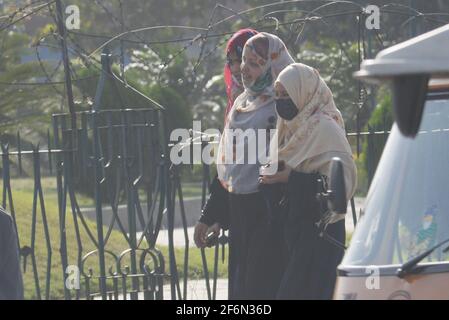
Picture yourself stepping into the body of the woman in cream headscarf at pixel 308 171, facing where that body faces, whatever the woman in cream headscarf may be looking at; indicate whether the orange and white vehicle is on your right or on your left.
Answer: on your left

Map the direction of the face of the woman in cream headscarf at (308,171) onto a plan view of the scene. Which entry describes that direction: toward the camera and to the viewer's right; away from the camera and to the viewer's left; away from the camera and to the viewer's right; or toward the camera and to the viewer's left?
toward the camera and to the viewer's left

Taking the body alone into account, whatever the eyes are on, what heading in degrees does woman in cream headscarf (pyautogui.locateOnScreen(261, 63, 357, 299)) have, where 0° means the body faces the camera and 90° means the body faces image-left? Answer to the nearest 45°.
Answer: approximately 45°

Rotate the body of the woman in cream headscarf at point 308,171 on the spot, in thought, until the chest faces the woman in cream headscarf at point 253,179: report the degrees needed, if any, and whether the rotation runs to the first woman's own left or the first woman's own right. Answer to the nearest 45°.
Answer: approximately 90° to the first woman's own right
